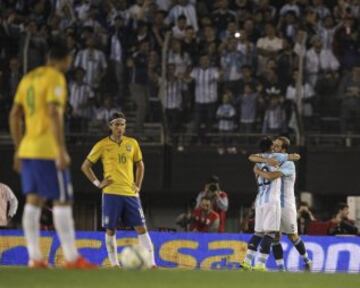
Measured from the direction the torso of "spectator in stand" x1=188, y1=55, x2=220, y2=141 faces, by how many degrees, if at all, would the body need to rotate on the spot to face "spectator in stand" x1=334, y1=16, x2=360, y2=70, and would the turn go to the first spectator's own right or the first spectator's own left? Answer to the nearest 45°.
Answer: approximately 90° to the first spectator's own left

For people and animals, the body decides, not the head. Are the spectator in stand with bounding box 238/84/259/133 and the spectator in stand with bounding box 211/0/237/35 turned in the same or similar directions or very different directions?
same or similar directions

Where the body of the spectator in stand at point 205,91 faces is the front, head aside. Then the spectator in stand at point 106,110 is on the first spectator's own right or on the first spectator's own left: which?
on the first spectator's own right

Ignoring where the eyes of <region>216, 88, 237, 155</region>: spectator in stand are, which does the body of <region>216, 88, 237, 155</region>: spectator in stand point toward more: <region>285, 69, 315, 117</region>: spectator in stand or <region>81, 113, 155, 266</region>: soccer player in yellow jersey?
the soccer player in yellow jersey

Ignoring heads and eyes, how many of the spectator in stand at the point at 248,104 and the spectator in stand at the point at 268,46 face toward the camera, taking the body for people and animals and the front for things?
2

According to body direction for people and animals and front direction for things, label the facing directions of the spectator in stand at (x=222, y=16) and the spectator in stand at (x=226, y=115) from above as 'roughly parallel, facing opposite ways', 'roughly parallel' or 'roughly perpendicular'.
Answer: roughly parallel

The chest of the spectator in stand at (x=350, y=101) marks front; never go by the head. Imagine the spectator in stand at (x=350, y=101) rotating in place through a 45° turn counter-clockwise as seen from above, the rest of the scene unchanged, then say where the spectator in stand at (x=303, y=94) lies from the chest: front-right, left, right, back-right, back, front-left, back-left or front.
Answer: back-right

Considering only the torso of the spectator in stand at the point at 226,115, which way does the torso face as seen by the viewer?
toward the camera

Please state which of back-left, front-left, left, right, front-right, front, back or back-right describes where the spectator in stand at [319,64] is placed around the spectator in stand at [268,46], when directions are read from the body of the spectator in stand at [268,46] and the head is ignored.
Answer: left

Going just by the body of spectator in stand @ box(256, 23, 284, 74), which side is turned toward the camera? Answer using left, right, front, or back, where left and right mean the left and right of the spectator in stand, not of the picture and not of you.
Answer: front

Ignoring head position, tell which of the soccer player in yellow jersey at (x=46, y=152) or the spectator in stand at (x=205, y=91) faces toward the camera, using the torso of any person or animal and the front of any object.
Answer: the spectator in stand

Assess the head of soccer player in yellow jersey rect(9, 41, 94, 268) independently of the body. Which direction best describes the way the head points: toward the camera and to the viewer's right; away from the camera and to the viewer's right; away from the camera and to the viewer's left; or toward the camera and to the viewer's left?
away from the camera and to the viewer's right

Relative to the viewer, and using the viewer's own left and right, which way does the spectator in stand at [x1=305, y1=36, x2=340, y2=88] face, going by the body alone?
facing the viewer

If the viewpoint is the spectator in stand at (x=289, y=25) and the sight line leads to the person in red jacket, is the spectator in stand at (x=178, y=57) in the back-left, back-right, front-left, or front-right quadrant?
front-right
